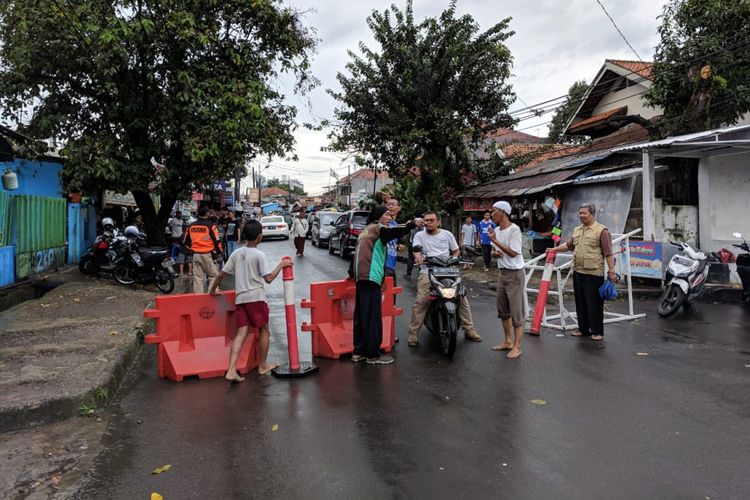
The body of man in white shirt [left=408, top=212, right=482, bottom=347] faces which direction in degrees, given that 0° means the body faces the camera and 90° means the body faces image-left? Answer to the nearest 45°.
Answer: approximately 0°

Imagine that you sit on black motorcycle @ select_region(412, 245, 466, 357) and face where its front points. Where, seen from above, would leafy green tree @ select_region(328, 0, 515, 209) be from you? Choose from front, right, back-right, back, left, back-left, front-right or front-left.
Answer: back

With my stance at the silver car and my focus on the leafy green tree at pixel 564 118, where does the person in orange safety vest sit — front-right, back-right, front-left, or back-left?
back-right

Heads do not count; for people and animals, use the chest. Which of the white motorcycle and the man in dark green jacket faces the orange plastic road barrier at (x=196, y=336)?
the white motorcycle

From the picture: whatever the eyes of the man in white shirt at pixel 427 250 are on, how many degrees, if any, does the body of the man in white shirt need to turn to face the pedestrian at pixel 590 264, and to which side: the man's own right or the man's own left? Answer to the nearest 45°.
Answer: approximately 90° to the man's own left

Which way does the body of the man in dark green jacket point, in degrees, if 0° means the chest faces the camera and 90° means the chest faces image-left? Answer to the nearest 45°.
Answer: approximately 270°

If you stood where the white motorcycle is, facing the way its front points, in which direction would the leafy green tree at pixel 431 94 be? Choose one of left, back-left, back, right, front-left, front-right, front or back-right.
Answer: right

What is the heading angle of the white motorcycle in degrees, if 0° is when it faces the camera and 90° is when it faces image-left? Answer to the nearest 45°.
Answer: approximately 45°

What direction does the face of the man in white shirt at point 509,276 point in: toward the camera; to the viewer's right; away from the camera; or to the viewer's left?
to the viewer's left

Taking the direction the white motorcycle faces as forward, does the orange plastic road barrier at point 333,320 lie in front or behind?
in front

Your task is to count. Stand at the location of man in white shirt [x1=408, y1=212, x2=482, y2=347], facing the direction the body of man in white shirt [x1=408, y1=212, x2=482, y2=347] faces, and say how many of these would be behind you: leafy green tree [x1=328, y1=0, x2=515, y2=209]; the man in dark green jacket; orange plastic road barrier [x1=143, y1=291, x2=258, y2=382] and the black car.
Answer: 2

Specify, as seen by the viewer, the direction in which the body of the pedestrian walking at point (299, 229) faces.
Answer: toward the camera

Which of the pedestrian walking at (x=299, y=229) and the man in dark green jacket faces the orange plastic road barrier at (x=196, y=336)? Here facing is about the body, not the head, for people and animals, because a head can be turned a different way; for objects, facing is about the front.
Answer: the pedestrian walking

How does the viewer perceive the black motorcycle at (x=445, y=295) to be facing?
facing the viewer

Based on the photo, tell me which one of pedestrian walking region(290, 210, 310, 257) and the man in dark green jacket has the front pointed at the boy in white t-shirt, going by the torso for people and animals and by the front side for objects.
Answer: the pedestrian walking

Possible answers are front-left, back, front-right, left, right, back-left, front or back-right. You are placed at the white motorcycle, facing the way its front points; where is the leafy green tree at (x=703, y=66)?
back-right

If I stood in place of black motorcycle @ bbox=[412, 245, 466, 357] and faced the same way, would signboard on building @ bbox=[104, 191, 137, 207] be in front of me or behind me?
behind
